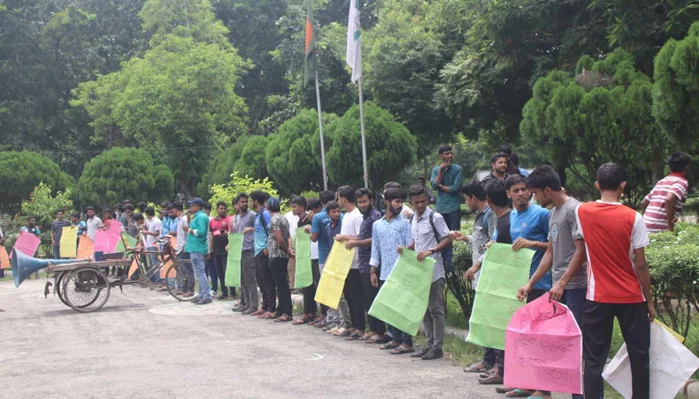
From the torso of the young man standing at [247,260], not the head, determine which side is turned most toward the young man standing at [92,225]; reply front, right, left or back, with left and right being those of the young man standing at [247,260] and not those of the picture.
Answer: right

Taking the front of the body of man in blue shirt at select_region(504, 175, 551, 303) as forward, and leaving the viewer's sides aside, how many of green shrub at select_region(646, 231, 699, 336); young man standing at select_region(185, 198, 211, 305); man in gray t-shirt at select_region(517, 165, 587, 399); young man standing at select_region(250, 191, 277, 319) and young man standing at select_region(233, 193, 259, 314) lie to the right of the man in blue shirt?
3

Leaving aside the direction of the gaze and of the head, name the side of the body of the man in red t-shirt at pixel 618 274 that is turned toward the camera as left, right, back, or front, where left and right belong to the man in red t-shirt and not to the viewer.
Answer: back

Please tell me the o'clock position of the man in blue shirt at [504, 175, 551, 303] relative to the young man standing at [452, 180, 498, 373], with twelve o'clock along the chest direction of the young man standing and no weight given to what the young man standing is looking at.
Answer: The man in blue shirt is roughly at 8 o'clock from the young man standing.

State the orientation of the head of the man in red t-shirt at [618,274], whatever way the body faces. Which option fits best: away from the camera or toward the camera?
away from the camera

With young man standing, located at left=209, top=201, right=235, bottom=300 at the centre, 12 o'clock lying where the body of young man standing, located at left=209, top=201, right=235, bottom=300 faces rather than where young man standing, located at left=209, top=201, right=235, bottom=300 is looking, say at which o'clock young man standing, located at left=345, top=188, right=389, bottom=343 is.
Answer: young man standing, located at left=345, top=188, right=389, bottom=343 is roughly at 10 o'clock from young man standing, located at left=209, top=201, right=235, bottom=300.

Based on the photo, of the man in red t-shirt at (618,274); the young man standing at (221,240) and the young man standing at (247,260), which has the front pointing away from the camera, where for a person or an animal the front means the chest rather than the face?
the man in red t-shirt

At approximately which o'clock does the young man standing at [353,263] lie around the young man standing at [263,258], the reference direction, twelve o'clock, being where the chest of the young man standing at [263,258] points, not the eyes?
the young man standing at [353,263] is roughly at 8 o'clock from the young man standing at [263,258].

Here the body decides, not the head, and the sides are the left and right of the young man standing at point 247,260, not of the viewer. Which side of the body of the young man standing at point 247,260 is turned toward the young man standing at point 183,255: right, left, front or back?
right

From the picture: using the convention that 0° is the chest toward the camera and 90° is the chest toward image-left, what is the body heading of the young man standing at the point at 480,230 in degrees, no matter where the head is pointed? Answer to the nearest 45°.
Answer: approximately 90°

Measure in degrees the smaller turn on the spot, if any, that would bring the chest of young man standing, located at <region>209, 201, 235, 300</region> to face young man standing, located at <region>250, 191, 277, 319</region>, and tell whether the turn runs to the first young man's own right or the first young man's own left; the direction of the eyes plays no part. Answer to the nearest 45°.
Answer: approximately 45° to the first young man's own left
